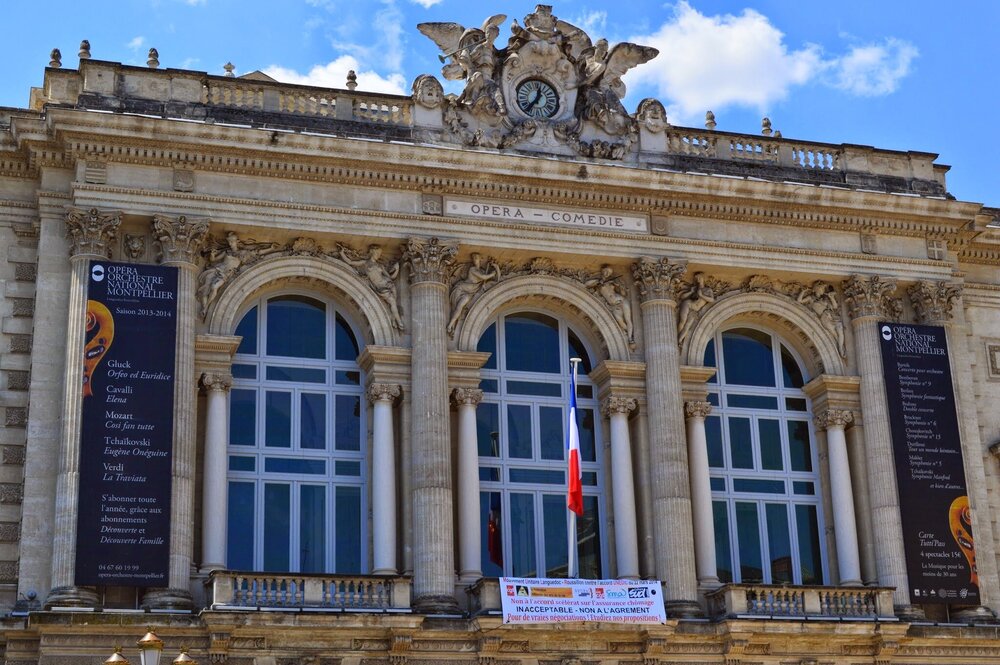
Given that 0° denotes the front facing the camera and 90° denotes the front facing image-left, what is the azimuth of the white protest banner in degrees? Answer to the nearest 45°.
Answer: approximately 0°
